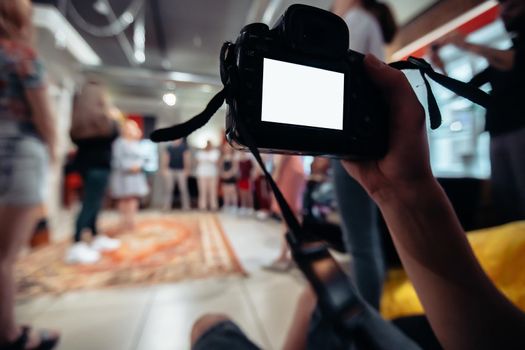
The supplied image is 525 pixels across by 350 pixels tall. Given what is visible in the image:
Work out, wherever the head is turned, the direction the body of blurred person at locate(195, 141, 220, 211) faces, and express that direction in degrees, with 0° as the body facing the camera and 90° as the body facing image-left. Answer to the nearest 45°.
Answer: approximately 0°

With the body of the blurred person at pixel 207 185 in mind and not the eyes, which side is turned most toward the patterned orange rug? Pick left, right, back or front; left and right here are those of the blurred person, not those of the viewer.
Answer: front

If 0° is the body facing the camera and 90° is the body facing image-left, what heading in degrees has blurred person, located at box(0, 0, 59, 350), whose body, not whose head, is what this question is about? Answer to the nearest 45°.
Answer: approximately 270°

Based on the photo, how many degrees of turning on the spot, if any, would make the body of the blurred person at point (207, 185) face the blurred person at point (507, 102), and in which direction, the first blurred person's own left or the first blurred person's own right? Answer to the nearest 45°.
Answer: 0° — they already face them

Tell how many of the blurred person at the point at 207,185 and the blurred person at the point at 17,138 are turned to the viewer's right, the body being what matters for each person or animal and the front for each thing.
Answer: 1

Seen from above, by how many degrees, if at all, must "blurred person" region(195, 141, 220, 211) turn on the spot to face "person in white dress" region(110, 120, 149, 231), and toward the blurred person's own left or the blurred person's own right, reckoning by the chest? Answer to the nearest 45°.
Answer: approximately 45° to the blurred person's own right

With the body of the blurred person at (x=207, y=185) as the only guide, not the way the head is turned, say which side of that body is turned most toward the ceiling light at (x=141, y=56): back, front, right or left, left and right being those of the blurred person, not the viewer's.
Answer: front

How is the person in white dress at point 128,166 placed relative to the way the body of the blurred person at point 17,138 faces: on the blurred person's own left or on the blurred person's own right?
on the blurred person's own left
